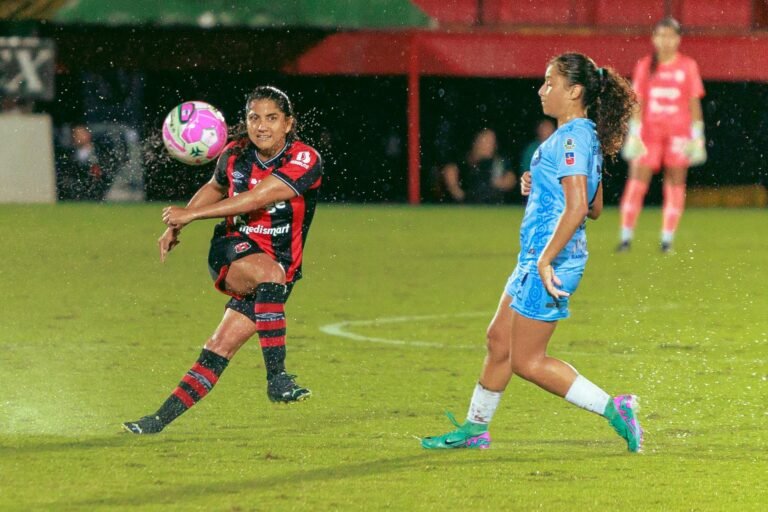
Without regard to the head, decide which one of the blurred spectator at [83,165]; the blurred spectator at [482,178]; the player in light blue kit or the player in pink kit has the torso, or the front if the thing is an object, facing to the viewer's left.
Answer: the player in light blue kit

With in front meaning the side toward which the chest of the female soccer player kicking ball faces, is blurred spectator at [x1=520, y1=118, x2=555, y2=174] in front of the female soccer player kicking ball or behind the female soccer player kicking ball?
behind

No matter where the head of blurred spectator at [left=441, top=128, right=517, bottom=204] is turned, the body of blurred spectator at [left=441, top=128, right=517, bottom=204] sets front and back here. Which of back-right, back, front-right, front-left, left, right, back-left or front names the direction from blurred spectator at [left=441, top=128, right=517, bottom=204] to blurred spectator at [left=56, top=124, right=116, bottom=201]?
right

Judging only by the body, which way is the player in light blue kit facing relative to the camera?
to the viewer's left

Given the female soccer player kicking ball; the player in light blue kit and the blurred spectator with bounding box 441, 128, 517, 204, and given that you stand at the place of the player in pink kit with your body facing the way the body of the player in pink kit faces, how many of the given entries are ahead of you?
2

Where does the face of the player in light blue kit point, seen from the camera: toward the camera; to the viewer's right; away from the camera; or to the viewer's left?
to the viewer's left

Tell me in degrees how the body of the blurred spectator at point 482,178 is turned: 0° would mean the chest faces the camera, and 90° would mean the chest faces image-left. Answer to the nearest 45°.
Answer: approximately 0°

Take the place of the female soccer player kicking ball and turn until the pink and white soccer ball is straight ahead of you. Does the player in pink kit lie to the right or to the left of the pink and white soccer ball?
right

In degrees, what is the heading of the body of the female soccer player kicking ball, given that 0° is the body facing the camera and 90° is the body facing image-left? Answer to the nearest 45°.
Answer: approximately 0°
